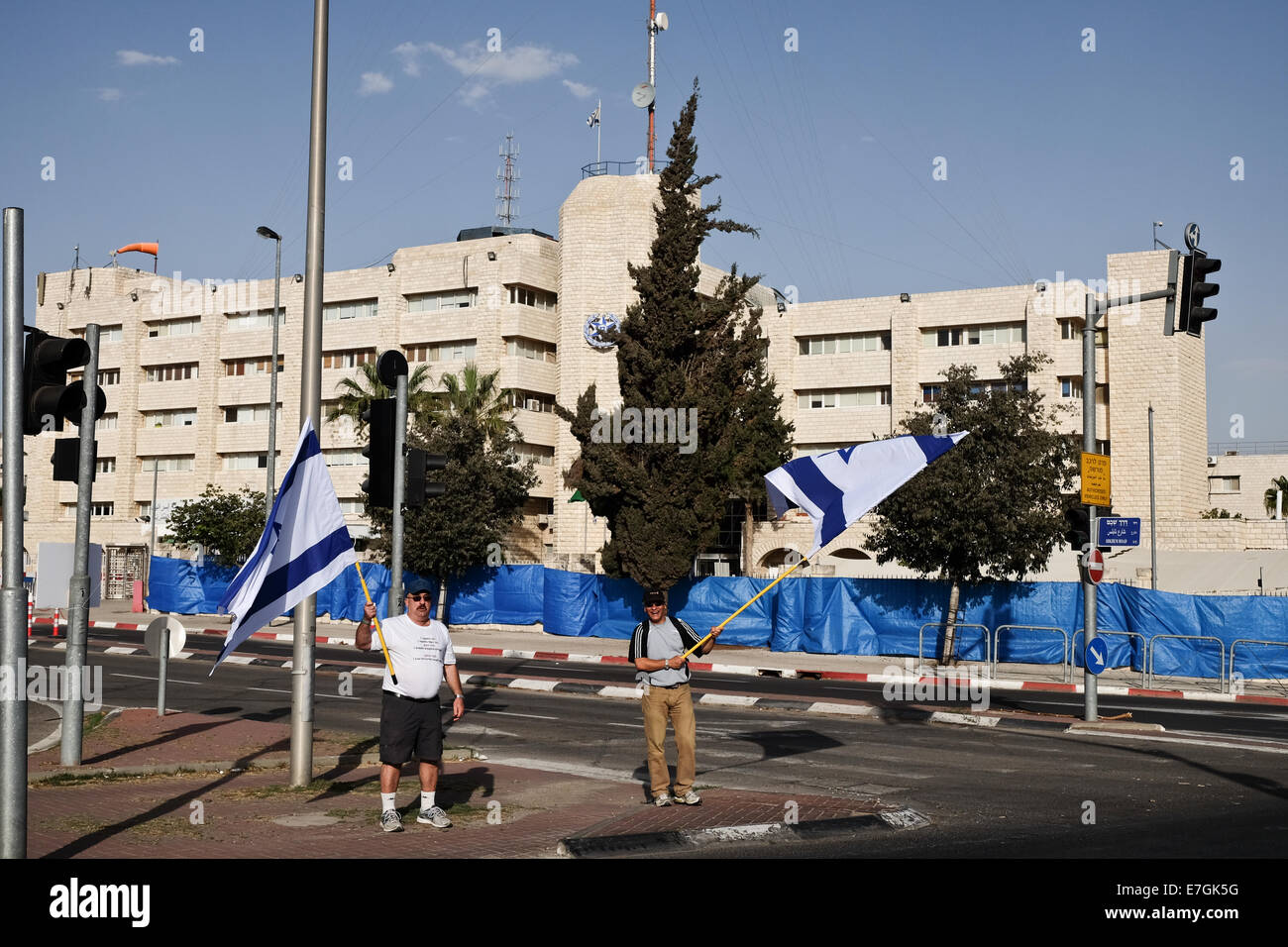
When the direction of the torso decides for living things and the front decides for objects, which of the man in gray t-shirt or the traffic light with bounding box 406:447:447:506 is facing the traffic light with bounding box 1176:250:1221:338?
the traffic light with bounding box 406:447:447:506

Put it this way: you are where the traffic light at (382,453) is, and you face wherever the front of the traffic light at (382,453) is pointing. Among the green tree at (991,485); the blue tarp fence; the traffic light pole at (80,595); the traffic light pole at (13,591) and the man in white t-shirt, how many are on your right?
2

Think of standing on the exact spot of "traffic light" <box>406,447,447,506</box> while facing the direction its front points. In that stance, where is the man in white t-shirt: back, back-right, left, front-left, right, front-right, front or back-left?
right

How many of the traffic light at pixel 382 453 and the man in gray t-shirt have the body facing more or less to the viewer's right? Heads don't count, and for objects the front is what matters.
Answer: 0

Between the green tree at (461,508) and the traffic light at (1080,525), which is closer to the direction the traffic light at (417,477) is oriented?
the traffic light

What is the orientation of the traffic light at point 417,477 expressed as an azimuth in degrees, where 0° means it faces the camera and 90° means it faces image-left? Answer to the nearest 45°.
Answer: approximately 270°

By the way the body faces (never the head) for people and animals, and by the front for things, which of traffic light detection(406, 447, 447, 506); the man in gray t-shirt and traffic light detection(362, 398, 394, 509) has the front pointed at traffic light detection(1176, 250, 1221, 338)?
traffic light detection(406, 447, 447, 506)

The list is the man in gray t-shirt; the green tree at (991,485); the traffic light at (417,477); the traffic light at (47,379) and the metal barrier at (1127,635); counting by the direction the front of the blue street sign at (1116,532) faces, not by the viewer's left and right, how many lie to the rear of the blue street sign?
2
